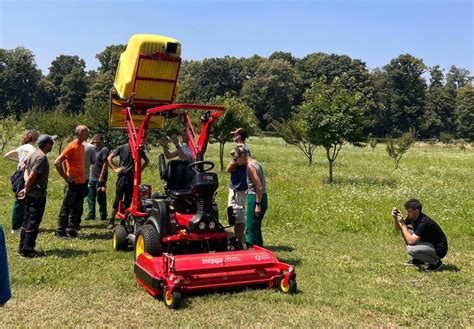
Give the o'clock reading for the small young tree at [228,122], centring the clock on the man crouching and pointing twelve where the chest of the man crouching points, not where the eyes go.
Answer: The small young tree is roughly at 2 o'clock from the man crouching.

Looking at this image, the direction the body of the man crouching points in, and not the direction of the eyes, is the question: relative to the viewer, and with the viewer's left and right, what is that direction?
facing to the left of the viewer

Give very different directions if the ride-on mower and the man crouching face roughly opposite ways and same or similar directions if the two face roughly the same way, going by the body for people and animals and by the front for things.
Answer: very different directions

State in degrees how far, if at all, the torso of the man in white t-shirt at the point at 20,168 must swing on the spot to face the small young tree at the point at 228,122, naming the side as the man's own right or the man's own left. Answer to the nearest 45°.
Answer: approximately 45° to the man's own left

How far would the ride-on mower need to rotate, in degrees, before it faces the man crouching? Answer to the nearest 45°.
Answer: approximately 45° to its left

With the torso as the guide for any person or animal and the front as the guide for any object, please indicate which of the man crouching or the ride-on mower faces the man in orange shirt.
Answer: the man crouching

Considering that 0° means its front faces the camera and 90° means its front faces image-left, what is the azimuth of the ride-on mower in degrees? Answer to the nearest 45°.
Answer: approximately 315°

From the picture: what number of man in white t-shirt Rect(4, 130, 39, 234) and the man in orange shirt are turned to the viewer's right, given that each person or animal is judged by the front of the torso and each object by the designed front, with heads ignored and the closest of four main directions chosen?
2

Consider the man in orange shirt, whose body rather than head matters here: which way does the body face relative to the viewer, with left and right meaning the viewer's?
facing to the right of the viewer

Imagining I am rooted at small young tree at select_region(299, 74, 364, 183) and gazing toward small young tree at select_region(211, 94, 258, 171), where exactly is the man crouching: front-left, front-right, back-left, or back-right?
back-left

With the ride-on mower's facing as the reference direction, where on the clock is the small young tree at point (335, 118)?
The small young tree is roughly at 8 o'clock from the ride-on mower.

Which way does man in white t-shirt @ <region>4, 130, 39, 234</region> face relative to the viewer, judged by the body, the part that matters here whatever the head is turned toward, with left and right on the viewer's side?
facing to the right of the viewer

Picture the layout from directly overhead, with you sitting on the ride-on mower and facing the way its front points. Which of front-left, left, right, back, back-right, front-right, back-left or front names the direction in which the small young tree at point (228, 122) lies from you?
back-left
